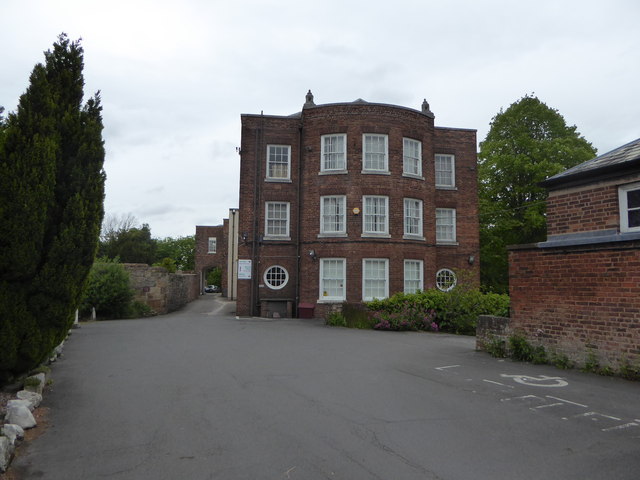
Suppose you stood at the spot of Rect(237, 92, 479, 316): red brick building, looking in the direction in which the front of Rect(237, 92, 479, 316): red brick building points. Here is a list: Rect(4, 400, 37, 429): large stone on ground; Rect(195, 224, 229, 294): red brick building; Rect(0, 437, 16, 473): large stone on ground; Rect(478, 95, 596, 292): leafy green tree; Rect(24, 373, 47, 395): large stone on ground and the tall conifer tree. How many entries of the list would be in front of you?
4

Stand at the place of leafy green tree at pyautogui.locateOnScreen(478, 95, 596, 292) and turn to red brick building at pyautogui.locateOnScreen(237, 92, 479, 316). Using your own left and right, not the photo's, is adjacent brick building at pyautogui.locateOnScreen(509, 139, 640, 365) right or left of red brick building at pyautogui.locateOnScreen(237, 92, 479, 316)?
left

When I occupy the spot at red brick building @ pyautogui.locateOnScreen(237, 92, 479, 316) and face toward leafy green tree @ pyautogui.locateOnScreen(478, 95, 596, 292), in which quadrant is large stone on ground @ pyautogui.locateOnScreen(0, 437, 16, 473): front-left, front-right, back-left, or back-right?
back-right

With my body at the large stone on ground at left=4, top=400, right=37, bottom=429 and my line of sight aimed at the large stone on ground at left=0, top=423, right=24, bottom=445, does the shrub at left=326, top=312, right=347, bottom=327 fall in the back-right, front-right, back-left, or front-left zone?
back-left

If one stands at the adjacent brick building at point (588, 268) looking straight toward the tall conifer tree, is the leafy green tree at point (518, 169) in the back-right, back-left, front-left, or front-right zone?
back-right

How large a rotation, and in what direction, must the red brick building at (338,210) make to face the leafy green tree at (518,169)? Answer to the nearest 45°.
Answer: approximately 135° to its left

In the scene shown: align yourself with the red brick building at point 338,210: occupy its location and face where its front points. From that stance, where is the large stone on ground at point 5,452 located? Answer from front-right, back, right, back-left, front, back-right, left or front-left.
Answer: front

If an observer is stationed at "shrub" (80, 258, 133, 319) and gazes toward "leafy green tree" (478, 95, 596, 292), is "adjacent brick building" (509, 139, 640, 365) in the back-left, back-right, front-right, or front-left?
front-right

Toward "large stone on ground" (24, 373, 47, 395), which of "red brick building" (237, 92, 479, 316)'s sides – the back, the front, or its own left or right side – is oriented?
front

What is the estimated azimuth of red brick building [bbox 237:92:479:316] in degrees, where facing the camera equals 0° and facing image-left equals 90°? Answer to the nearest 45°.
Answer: approximately 0°

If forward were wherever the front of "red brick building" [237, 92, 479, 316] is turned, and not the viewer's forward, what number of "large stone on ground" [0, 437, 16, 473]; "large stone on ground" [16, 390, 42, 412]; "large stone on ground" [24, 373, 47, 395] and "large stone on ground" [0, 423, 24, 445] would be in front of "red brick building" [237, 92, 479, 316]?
4

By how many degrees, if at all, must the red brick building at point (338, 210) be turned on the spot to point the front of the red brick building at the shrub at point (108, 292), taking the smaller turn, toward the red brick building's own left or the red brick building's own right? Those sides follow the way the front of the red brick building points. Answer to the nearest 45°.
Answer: approximately 90° to the red brick building's own right

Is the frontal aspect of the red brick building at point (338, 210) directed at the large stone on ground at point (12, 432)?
yes

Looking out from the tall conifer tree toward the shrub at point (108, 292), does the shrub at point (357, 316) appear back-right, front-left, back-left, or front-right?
front-right

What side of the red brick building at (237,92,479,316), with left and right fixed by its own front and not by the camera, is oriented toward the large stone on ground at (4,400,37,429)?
front

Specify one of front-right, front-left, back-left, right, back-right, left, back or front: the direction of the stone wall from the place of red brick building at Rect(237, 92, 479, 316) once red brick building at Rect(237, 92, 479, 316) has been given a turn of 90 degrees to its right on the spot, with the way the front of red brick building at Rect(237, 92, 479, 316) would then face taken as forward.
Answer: front

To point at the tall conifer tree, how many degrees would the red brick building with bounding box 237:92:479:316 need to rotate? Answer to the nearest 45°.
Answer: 0° — it already faces it

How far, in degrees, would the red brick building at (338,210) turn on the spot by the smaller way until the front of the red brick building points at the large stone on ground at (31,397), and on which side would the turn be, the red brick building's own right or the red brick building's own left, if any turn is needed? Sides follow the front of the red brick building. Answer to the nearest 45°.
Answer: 0° — it already faces it
